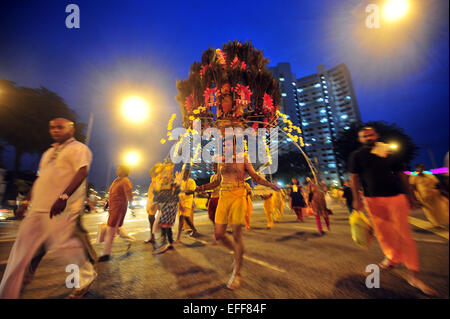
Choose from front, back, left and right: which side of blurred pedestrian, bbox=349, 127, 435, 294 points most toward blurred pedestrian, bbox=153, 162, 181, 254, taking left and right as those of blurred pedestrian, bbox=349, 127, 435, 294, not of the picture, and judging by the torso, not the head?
right

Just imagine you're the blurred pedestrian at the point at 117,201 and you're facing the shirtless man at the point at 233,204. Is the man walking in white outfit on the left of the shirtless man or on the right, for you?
right

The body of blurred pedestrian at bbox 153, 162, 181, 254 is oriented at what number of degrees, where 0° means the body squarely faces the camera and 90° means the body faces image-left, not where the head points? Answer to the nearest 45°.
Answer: approximately 45°

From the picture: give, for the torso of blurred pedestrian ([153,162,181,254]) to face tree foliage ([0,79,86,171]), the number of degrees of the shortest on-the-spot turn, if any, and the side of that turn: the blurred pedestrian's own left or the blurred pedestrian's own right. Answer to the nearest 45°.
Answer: approximately 90° to the blurred pedestrian's own right

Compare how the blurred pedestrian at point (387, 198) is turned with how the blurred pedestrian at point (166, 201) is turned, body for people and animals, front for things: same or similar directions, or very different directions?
same or similar directions

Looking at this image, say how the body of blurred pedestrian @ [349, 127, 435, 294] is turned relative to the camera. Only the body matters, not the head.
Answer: toward the camera

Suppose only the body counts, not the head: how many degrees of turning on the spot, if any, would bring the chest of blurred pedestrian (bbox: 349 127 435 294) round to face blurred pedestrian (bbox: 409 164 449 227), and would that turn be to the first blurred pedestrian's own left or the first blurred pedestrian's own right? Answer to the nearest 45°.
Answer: approximately 135° to the first blurred pedestrian's own left

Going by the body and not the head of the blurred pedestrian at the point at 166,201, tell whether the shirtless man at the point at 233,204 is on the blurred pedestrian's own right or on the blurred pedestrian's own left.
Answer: on the blurred pedestrian's own left

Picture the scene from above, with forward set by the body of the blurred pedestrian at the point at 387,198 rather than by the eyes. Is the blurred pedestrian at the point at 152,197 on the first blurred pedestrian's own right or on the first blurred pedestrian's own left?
on the first blurred pedestrian's own right

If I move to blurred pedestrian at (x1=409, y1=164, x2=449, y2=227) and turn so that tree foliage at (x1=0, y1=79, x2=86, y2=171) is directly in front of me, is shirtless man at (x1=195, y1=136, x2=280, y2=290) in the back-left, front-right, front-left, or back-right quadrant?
front-left

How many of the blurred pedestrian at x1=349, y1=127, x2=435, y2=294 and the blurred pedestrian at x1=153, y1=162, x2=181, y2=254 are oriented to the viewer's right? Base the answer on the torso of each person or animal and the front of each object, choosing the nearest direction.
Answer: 0

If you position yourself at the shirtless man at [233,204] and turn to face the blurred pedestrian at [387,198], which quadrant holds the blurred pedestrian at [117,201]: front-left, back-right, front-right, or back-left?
back-left
